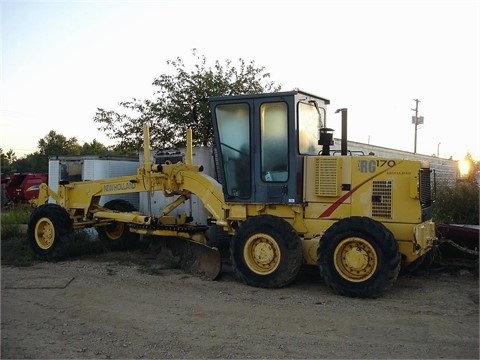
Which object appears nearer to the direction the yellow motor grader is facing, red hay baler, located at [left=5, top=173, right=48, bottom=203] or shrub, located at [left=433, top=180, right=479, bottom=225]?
the red hay baler

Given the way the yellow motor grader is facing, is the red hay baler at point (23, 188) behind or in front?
in front

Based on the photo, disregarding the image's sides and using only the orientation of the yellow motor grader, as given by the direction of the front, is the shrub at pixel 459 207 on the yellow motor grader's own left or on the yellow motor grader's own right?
on the yellow motor grader's own right

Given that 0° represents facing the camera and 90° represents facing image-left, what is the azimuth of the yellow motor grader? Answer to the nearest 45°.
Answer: approximately 135°
